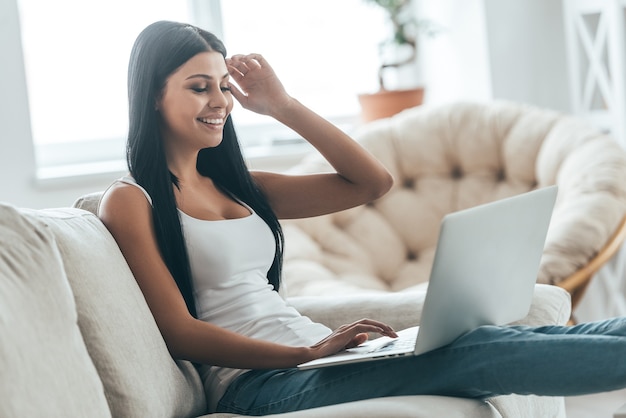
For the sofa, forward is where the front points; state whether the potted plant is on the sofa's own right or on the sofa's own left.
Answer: on the sofa's own left

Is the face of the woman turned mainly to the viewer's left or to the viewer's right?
to the viewer's right

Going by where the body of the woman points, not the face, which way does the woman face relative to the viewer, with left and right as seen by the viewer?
facing the viewer and to the right of the viewer

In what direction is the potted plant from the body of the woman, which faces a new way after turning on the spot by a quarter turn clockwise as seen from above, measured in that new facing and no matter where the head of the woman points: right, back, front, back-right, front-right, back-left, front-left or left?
back-right
